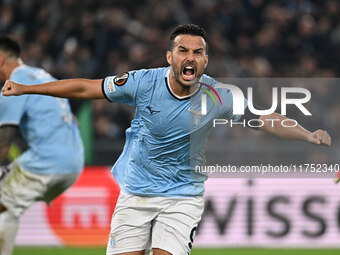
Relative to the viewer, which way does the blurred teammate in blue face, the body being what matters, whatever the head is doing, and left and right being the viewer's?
facing to the left of the viewer
